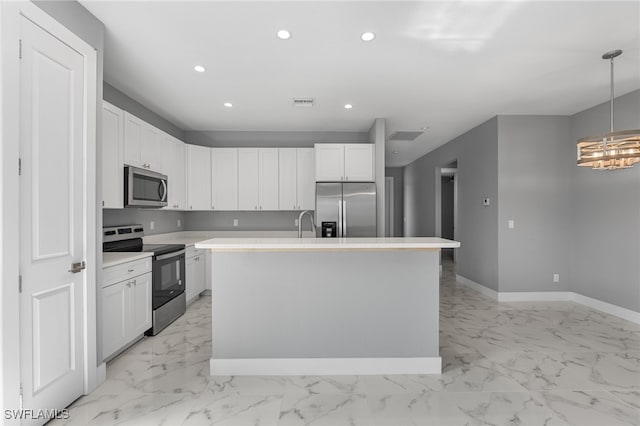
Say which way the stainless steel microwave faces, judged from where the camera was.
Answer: facing the viewer and to the right of the viewer

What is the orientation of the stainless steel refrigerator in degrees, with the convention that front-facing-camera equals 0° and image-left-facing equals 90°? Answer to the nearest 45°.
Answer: approximately 0°

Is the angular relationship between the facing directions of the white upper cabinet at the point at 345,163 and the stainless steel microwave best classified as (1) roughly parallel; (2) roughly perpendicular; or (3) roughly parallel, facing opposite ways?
roughly perpendicular

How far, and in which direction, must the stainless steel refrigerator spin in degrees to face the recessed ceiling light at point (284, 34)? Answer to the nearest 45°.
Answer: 0° — it already faces it

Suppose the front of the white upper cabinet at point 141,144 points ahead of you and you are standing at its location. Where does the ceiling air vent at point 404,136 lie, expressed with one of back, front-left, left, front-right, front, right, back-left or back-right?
front-left

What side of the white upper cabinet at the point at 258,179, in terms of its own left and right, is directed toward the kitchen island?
front

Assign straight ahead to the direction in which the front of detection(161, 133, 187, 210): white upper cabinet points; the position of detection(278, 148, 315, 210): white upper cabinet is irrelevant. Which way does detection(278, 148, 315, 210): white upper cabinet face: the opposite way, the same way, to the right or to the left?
to the right

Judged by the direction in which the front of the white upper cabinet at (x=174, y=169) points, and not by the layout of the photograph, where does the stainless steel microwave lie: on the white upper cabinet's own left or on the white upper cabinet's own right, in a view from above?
on the white upper cabinet's own right

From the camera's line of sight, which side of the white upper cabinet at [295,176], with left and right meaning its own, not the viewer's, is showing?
front

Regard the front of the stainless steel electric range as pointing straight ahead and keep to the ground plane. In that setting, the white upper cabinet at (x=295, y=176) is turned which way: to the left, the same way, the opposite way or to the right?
to the right

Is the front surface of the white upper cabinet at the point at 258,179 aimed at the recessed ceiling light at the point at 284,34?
yes

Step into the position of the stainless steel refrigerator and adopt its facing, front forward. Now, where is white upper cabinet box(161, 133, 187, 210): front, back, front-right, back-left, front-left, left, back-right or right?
right

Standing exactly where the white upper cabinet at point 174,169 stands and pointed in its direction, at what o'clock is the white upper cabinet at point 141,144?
the white upper cabinet at point 141,144 is roughly at 2 o'clock from the white upper cabinet at point 174,169.

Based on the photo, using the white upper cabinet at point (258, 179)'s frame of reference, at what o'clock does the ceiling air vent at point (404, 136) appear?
The ceiling air vent is roughly at 9 o'clock from the white upper cabinet.

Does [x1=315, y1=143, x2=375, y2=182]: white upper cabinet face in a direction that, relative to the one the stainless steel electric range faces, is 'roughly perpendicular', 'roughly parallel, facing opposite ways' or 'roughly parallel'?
roughly perpendicular

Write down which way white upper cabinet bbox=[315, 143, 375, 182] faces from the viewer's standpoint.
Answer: facing the viewer

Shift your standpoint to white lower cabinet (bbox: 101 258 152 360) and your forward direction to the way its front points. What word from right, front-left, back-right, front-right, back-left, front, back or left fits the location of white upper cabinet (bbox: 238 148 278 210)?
left
